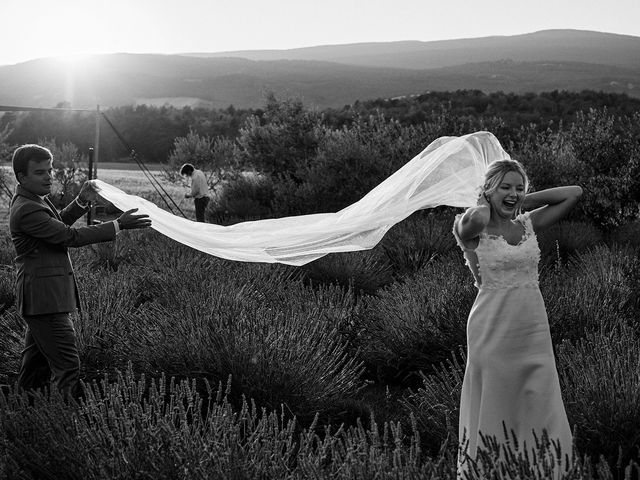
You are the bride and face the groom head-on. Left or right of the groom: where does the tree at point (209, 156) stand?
right

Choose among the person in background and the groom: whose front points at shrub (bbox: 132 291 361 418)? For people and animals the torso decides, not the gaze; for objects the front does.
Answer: the groom

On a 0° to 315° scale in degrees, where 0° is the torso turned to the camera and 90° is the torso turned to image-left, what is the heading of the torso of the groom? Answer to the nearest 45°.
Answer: approximately 270°

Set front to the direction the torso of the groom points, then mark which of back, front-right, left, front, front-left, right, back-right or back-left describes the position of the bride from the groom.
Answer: front-right

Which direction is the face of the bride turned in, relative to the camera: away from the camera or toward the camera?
toward the camera
